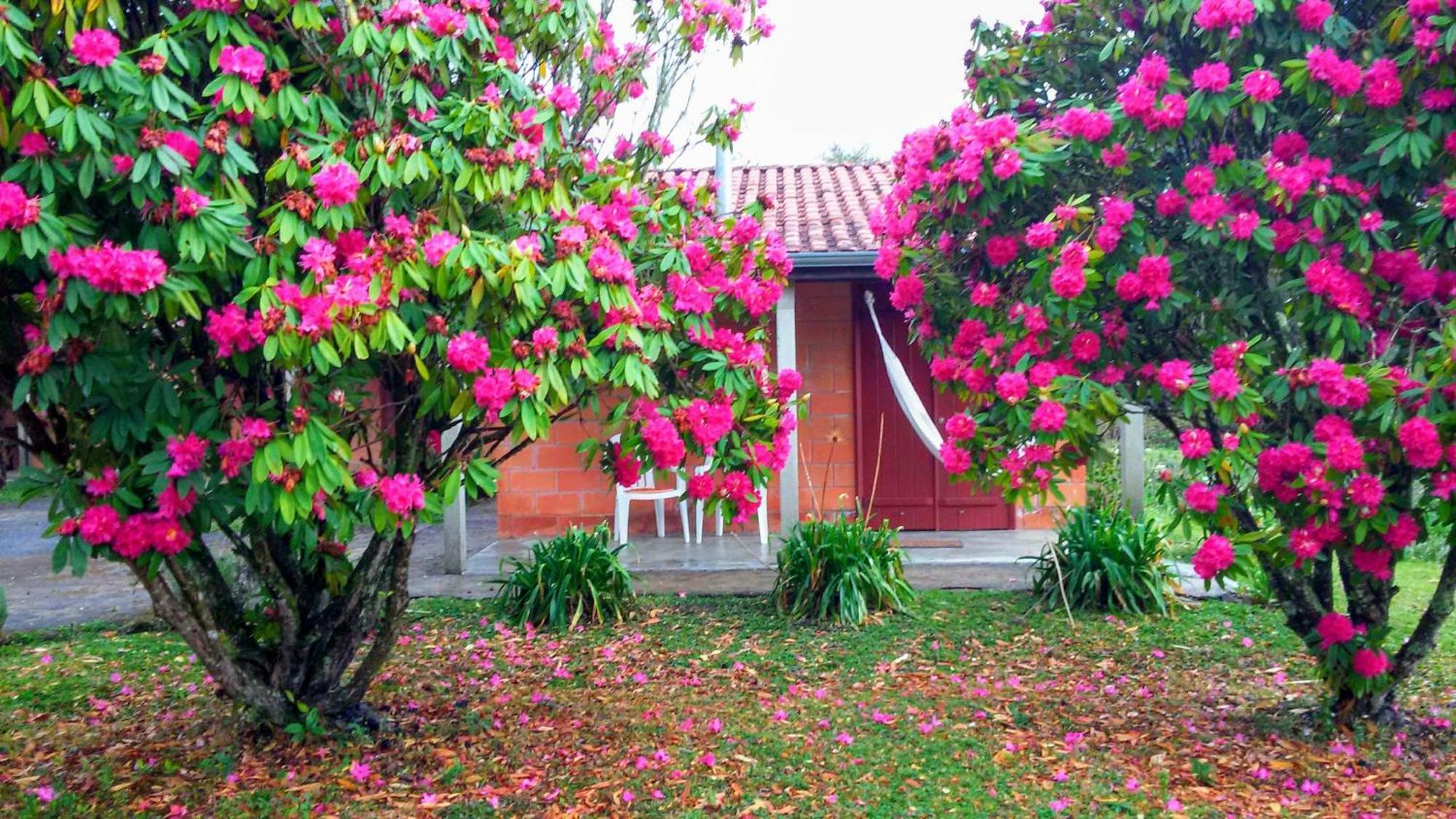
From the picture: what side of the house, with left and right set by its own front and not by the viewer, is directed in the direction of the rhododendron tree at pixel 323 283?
front

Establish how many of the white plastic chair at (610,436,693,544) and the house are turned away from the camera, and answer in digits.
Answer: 0

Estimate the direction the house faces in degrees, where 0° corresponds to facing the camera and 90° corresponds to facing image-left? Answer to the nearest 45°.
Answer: approximately 0°

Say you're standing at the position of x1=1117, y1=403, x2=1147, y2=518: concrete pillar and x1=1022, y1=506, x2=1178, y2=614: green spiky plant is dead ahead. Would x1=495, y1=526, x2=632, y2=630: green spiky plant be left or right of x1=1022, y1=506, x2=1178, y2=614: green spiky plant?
right

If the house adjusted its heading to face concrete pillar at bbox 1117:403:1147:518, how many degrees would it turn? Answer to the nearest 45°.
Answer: approximately 45° to its left

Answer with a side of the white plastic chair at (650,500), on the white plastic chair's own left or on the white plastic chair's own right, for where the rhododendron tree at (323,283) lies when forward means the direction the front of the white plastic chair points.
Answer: on the white plastic chair's own right

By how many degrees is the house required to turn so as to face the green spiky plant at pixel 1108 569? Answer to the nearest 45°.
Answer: approximately 45° to its left
